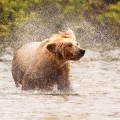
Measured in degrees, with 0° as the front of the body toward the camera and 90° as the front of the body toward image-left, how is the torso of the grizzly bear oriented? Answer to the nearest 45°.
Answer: approximately 315°
